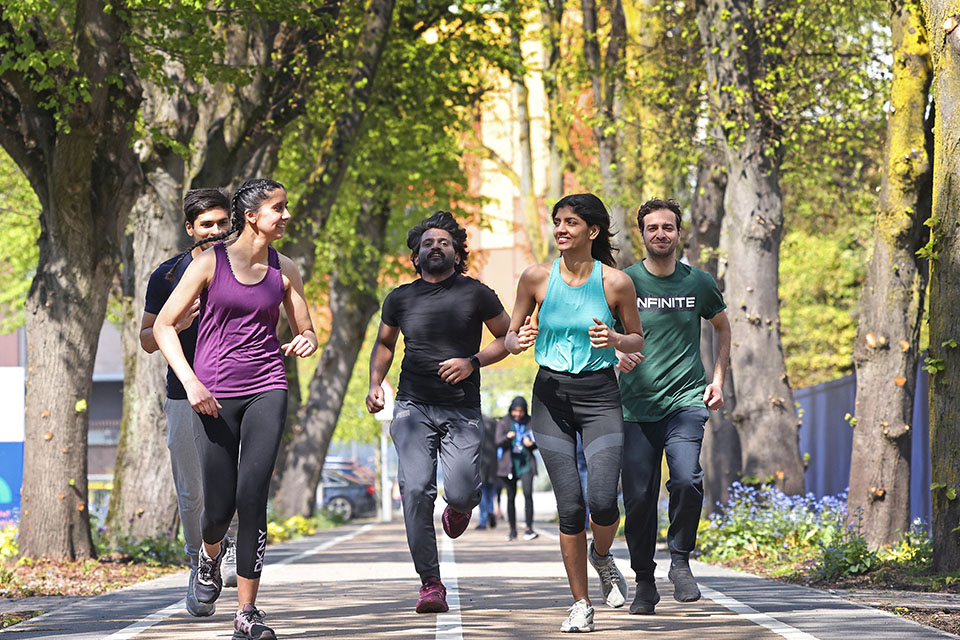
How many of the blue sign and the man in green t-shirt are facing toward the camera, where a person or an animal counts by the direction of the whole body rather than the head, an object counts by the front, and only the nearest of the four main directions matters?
2

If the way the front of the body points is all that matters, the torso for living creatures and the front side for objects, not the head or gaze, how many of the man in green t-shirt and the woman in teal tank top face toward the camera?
2

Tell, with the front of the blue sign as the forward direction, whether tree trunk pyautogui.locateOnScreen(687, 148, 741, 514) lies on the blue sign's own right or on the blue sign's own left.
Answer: on the blue sign's own left

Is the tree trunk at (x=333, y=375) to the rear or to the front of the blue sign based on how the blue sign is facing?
to the rear

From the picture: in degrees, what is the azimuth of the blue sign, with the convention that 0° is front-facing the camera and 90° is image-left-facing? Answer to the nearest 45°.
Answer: approximately 0°

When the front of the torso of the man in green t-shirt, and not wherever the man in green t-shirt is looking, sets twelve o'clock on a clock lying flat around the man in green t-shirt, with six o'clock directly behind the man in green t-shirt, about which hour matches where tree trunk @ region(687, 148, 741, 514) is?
The tree trunk is roughly at 6 o'clock from the man in green t-shirt.

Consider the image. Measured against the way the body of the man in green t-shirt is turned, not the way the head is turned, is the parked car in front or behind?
behind

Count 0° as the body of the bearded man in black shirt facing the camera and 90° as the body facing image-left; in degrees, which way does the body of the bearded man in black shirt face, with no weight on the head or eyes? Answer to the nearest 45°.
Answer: approximately 0°
